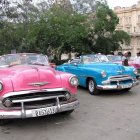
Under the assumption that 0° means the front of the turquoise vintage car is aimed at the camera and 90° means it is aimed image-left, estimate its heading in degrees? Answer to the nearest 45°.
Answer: approximately 315°

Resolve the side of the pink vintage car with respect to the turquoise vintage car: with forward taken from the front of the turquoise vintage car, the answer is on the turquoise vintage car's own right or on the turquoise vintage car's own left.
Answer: on the turquoise vintage car's own right
